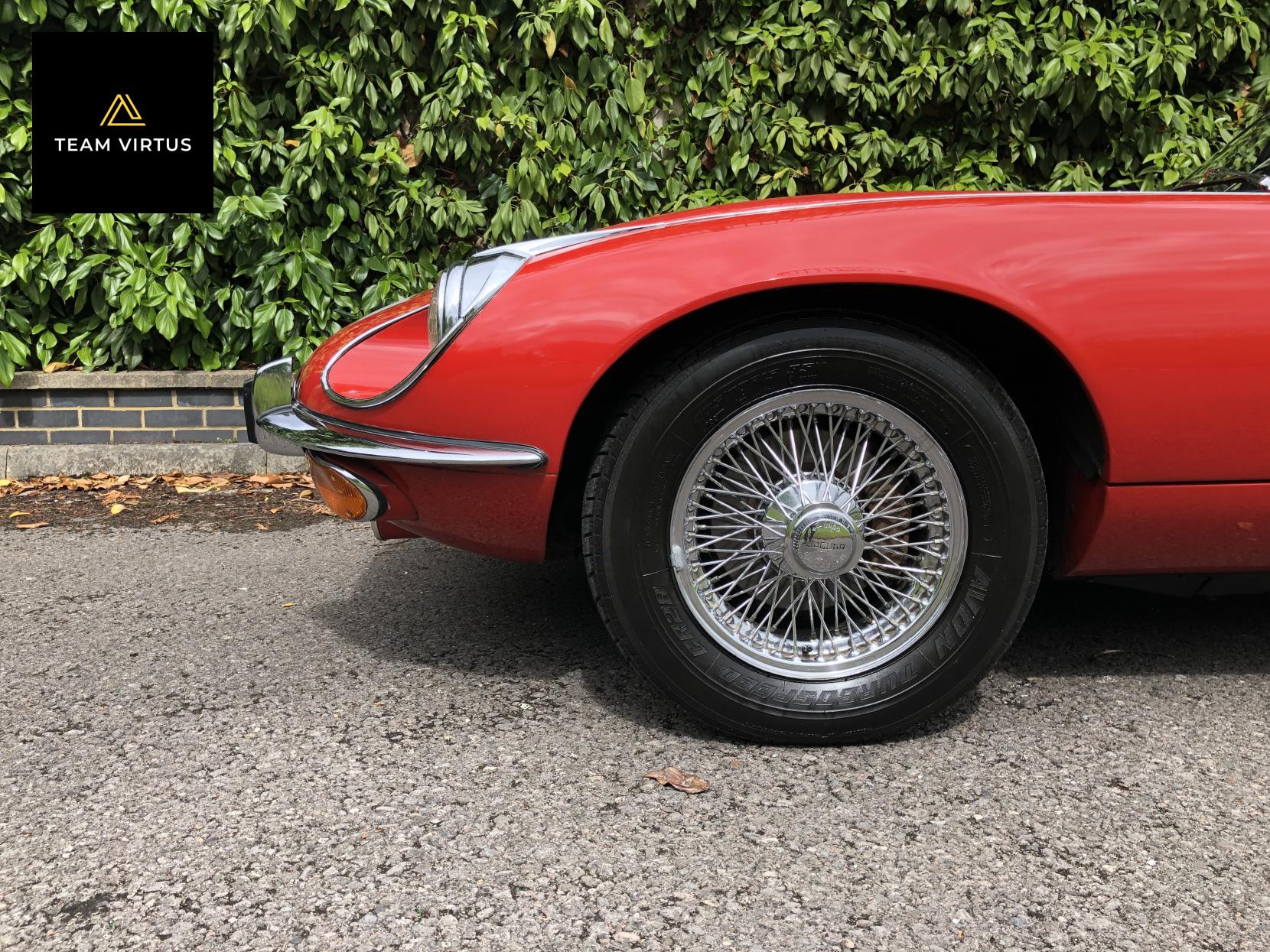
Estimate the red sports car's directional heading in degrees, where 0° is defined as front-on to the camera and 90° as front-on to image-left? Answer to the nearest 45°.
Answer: approximately 90°
